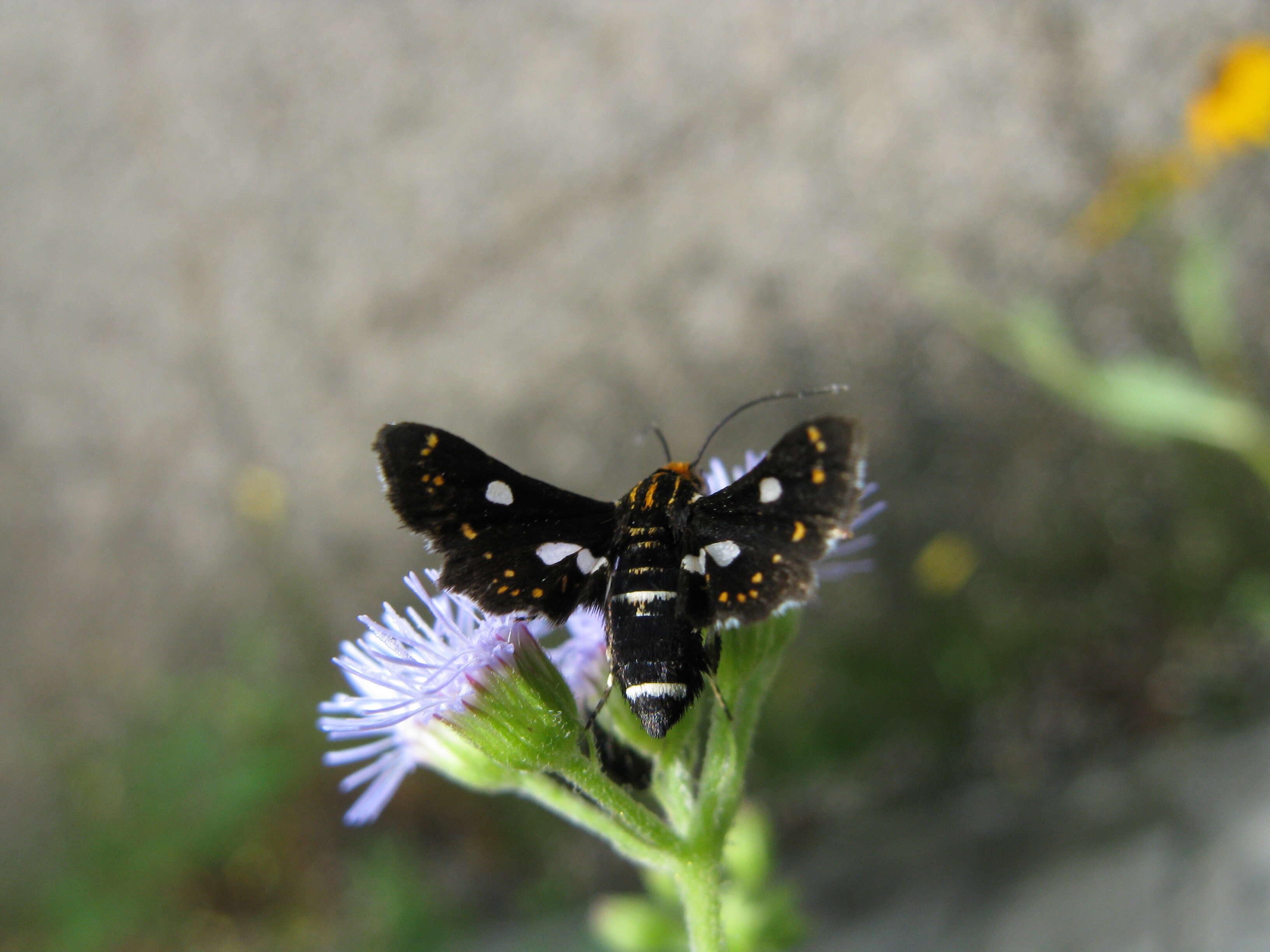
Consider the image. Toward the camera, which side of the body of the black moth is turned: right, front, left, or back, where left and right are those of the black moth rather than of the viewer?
back

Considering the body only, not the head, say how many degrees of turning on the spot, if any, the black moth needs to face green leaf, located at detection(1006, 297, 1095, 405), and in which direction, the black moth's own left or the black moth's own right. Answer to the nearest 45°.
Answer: approximately 45° to the black moth's own right

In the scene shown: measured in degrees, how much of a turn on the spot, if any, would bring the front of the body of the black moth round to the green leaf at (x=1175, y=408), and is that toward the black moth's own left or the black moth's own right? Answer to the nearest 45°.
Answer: approximately 45° to the black moth's own right

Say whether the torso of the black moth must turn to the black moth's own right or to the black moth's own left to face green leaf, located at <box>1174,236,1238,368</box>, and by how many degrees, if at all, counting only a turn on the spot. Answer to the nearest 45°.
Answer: approximately 45° to the black moth's own right
